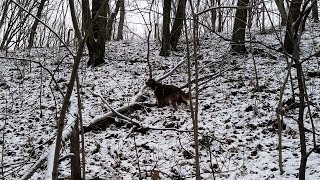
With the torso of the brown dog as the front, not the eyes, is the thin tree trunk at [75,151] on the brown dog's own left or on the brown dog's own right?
on the brown dog's own left

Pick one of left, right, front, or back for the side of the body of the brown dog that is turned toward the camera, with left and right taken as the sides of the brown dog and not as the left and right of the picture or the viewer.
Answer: left

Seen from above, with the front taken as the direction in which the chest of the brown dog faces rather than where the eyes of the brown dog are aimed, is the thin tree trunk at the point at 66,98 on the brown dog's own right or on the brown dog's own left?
on the brown dog's own left
